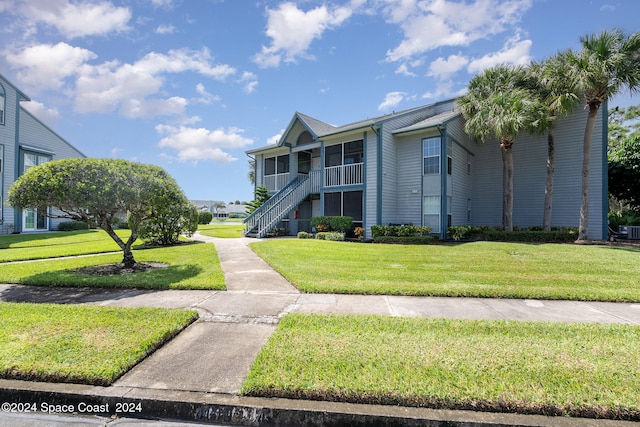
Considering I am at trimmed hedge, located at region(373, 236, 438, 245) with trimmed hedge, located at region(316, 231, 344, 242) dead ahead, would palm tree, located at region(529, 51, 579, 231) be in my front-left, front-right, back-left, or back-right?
back-right

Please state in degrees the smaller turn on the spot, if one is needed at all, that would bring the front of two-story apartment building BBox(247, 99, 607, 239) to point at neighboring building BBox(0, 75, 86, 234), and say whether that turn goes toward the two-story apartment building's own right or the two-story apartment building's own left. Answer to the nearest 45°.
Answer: approximately 45° to the two-story apartment building's own right

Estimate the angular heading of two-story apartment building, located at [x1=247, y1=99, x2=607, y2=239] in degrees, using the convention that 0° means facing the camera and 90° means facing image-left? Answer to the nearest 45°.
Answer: approximately 45°

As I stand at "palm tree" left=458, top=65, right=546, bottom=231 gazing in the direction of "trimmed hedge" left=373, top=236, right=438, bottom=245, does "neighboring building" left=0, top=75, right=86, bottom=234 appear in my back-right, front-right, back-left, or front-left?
front-right

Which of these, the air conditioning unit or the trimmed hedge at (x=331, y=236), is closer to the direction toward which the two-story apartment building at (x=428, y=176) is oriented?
the trimmed hedge

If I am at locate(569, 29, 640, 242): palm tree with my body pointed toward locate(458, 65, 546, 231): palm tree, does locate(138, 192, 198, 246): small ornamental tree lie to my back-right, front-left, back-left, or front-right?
front-left

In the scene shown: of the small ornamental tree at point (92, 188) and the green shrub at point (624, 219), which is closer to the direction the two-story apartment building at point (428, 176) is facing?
the small ornamental tree

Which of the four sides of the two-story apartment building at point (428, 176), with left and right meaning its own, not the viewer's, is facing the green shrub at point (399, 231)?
front
